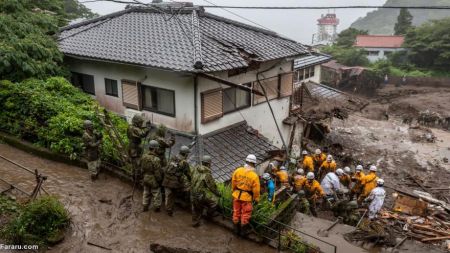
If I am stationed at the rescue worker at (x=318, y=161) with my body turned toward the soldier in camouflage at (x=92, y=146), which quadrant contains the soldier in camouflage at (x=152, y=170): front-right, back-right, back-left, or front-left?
front-left

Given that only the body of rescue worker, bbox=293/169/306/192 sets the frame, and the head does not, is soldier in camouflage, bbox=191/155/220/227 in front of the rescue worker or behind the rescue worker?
behind

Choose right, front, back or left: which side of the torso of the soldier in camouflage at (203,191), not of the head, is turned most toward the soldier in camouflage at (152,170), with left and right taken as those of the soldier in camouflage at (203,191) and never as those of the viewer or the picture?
left

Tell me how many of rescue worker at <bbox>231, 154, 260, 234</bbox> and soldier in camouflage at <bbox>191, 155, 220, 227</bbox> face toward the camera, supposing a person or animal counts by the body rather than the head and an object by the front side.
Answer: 0

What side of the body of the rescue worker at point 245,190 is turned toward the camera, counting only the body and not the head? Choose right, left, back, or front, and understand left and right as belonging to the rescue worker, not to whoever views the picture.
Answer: back

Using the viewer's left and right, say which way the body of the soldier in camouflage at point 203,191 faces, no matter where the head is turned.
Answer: facing away from the viewer and to the right of the viewer

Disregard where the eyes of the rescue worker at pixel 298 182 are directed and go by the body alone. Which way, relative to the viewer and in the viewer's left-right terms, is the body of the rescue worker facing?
facing away from the viewer and to the right of the viewer

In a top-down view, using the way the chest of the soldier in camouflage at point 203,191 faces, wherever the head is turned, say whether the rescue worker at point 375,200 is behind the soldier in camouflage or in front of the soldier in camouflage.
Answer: in front

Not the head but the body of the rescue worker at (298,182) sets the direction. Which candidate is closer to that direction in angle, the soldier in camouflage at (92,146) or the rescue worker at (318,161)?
the rescue worker

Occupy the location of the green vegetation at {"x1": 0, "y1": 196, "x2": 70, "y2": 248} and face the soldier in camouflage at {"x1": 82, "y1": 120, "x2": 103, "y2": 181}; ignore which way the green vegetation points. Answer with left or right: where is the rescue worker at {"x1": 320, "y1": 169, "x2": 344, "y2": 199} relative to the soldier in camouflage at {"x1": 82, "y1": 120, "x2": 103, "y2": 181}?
right
